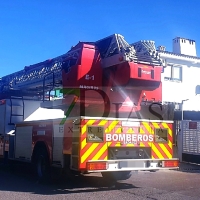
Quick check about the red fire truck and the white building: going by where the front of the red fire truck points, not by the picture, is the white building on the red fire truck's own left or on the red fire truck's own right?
on the red fire truck's own right

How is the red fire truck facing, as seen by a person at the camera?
facing away from the viewer and to the left of the viewer
